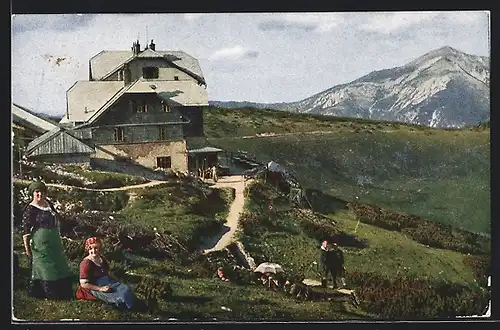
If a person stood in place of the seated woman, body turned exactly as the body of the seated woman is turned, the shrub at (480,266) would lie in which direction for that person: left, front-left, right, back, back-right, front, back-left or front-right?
front-left

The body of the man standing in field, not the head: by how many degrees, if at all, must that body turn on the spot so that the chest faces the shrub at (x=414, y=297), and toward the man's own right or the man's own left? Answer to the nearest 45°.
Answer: approximately 90° to the man's own left

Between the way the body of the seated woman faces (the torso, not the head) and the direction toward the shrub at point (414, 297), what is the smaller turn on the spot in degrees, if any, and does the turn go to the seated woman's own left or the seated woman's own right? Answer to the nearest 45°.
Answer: approximately 45° to the seated woman's own left

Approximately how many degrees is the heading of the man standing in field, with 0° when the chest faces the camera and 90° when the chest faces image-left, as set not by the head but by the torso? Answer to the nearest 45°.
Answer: approximately 0°

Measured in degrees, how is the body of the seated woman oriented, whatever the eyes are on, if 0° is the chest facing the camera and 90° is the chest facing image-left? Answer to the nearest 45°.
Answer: approximately 315°

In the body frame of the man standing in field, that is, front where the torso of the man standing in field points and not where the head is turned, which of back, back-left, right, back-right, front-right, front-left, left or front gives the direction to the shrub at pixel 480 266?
left

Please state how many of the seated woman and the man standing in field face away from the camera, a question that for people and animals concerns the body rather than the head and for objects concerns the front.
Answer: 0

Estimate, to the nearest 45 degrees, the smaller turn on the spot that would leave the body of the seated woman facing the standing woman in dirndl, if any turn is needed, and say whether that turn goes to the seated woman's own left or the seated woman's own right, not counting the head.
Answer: approximately 135° to the seated woman's own right

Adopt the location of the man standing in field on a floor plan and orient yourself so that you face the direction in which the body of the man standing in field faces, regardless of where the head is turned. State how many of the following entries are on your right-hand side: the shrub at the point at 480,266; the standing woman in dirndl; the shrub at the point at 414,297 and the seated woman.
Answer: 2
